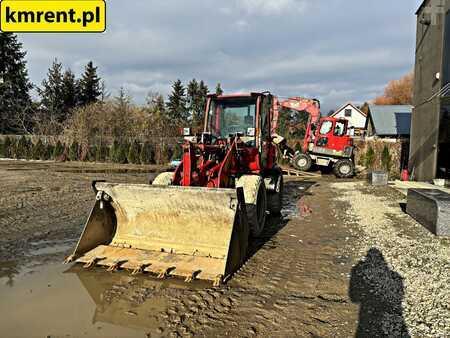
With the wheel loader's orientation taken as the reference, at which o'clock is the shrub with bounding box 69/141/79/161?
The shrub is roughly at 4 o'clock from the wheel loader.

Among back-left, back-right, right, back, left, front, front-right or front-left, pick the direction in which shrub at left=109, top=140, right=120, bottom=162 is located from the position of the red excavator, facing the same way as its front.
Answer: front

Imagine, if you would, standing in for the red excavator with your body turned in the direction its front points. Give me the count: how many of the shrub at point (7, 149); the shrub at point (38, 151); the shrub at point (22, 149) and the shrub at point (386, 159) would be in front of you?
3

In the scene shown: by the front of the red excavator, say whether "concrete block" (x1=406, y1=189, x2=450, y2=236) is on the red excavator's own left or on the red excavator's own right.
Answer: on the red excavator's own left

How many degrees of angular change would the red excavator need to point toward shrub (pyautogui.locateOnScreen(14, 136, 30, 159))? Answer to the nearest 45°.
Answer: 0° — it already faces it

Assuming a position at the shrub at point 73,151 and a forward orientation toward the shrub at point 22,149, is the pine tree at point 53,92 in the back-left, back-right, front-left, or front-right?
front-right

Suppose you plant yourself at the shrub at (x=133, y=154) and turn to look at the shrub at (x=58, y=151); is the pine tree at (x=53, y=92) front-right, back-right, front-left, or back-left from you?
front-right

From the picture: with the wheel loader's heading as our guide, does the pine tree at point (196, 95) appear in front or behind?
behind

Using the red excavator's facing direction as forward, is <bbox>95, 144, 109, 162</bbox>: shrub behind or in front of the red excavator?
in front

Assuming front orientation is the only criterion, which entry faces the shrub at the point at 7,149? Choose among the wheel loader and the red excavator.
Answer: the red excavator

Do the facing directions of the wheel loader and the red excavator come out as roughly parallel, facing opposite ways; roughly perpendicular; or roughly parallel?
roughly perpendicular

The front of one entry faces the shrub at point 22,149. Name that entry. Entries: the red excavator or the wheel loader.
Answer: the red excavator

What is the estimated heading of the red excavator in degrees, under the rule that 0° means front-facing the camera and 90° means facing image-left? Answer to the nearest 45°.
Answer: approximately 90°

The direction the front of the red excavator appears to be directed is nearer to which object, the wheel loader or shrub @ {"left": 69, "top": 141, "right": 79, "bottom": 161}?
the shrub

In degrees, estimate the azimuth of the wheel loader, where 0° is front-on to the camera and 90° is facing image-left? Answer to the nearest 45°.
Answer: approximately 45°
